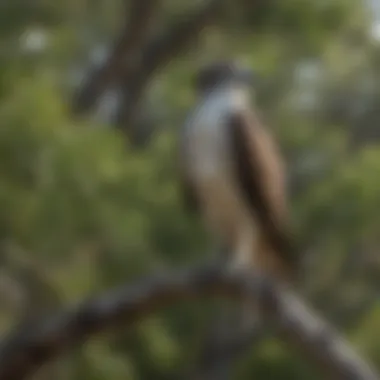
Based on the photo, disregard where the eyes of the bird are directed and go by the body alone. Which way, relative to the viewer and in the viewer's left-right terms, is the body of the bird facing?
facing the viewer and to the left of the viewer
